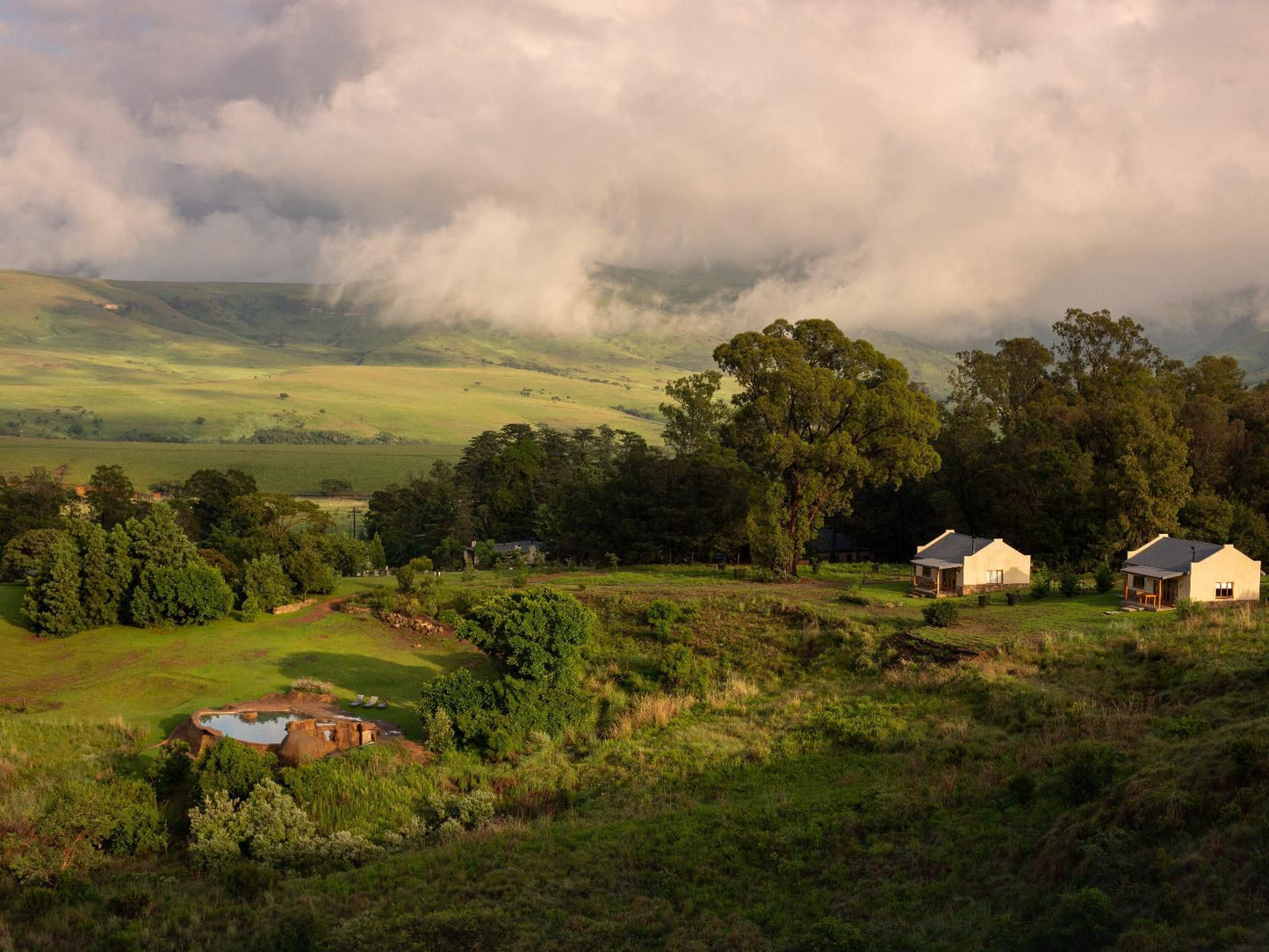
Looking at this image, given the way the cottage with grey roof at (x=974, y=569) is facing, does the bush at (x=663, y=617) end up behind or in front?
in front

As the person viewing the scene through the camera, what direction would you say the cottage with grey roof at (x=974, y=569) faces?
facing the viewer and to the left of the viewer

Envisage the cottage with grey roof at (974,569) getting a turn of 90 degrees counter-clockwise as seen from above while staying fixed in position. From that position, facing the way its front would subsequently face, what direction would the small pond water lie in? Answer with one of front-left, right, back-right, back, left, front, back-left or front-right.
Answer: right

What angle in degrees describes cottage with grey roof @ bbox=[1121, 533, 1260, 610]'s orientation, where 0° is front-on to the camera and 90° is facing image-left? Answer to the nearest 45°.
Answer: approximately 45°

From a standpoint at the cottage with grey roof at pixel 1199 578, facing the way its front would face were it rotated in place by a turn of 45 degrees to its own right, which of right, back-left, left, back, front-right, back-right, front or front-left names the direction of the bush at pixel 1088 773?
left

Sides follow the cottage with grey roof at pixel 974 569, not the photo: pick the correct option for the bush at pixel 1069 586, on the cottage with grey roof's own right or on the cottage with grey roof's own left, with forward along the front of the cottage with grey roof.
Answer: on the cottage with grey roof's own left

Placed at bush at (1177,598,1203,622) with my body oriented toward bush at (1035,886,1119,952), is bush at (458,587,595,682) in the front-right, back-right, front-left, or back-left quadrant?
front-right

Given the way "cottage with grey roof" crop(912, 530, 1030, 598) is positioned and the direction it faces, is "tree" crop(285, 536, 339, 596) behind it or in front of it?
in front

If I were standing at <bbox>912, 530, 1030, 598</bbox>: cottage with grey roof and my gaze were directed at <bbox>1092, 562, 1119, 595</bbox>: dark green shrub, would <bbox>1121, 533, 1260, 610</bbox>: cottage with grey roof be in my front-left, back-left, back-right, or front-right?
front-right

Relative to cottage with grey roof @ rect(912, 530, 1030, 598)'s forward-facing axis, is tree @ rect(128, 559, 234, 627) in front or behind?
in front

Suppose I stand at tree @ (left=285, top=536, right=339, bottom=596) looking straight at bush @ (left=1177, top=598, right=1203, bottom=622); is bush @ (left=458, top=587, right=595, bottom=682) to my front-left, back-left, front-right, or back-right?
front-right

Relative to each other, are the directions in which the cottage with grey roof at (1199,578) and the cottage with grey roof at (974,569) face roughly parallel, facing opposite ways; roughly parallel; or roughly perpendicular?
roughly parallel

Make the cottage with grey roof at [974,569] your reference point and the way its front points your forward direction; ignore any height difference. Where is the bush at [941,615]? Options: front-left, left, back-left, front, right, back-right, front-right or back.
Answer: front-left

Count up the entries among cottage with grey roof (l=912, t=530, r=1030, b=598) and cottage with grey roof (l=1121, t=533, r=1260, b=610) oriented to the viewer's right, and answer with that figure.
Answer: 0

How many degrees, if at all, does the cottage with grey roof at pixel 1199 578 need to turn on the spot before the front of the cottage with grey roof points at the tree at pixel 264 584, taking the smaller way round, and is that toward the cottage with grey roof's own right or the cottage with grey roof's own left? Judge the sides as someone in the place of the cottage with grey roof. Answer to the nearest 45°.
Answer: approximately 45° to the cottage with grey roof's own right

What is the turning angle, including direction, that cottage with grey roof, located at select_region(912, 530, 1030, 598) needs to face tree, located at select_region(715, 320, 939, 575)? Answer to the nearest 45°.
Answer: approximately 90° to its right

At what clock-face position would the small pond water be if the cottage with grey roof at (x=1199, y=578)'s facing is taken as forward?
The small pond water is roughly at 12 o'clock from the cottage with grey roof.
